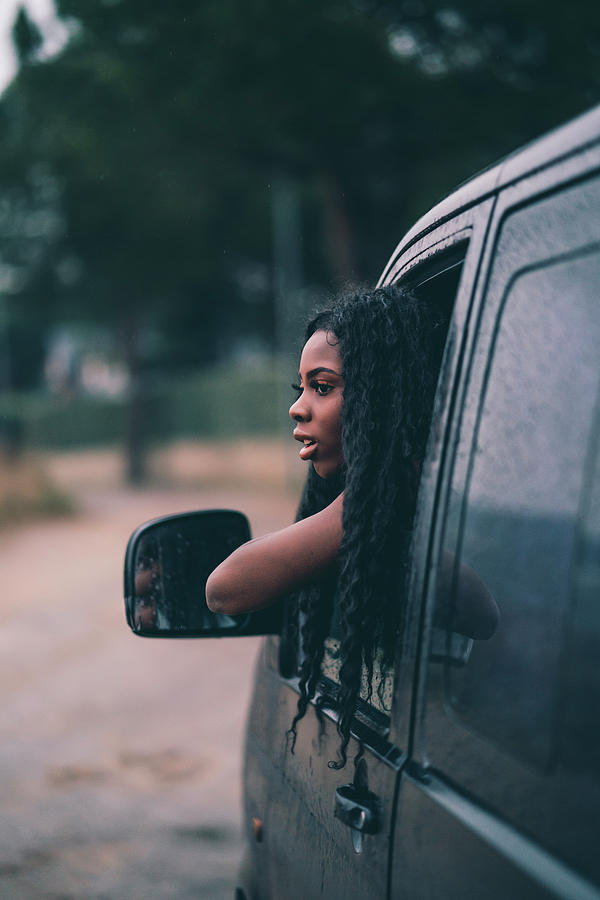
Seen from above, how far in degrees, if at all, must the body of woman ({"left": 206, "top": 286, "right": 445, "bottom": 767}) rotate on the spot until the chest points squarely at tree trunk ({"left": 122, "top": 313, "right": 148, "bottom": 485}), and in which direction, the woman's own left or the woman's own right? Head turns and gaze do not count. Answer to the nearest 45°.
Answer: approximately 90° to the woman's own right

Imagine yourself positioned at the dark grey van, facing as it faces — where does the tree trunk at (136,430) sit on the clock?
The tree trunk is roughly at 1 o'clock from the dark grey van.

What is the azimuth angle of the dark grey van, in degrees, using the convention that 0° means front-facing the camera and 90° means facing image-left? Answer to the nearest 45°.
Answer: approximately 135°

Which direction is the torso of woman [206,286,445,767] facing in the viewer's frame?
to the viewer's left
